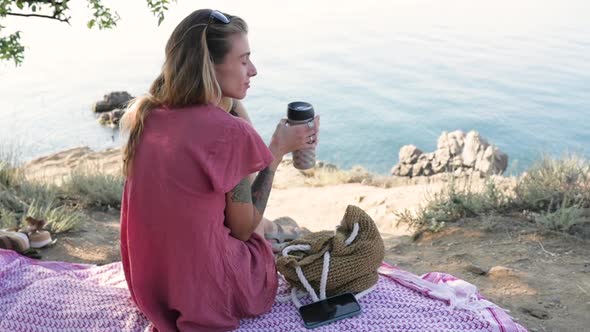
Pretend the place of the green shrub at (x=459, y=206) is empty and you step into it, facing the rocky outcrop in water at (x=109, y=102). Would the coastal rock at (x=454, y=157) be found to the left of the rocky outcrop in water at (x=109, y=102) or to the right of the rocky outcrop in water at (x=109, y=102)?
right

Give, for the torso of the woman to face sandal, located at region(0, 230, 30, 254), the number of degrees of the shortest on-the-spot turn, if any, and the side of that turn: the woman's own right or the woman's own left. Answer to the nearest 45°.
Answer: approximately 90° to the woman's own left

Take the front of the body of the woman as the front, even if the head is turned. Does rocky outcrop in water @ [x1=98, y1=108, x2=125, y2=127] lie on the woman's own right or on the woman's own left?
on the woman's own left

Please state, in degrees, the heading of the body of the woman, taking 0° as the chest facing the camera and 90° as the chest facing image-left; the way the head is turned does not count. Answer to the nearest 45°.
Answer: approximately 225°

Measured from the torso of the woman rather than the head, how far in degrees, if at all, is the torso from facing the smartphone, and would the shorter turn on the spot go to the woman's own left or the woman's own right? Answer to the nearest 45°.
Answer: approximately 45° to the woman's own right

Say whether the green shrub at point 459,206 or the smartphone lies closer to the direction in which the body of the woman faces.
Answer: the green shrub

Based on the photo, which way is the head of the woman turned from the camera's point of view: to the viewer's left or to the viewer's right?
to the viewer's right
